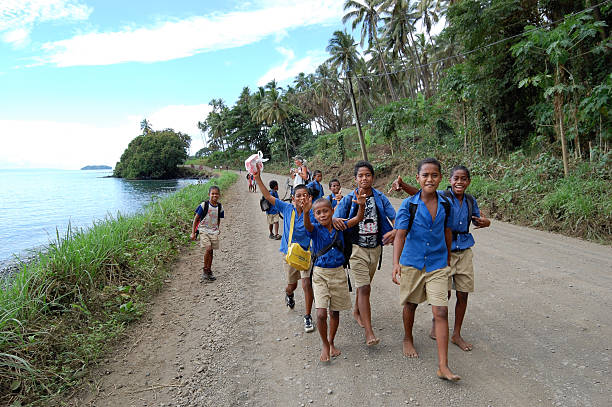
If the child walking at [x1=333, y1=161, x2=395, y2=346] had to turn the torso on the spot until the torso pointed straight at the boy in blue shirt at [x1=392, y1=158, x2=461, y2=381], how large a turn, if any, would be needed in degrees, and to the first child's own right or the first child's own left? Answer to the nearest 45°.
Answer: approximately 45° to the first child's own left

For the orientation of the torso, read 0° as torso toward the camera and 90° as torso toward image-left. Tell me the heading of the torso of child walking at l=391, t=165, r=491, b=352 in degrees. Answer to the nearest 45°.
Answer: approximately 0°

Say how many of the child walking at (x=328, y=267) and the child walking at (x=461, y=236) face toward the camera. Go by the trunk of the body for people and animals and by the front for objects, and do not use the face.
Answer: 2

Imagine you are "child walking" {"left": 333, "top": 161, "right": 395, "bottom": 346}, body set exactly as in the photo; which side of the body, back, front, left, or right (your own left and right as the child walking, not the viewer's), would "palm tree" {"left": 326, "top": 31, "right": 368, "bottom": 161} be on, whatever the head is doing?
back

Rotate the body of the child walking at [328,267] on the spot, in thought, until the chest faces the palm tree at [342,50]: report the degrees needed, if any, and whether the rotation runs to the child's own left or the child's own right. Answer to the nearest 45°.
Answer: approximately 180°
